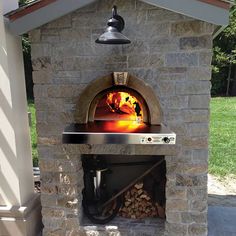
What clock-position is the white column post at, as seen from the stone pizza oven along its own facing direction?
The white column post is roughly at 3 o'clock from the stone pizza oven.

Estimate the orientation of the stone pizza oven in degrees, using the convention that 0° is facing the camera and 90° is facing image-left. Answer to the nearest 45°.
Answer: approximately 0°

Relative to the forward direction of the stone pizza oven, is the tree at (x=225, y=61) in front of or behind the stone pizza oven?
behind
